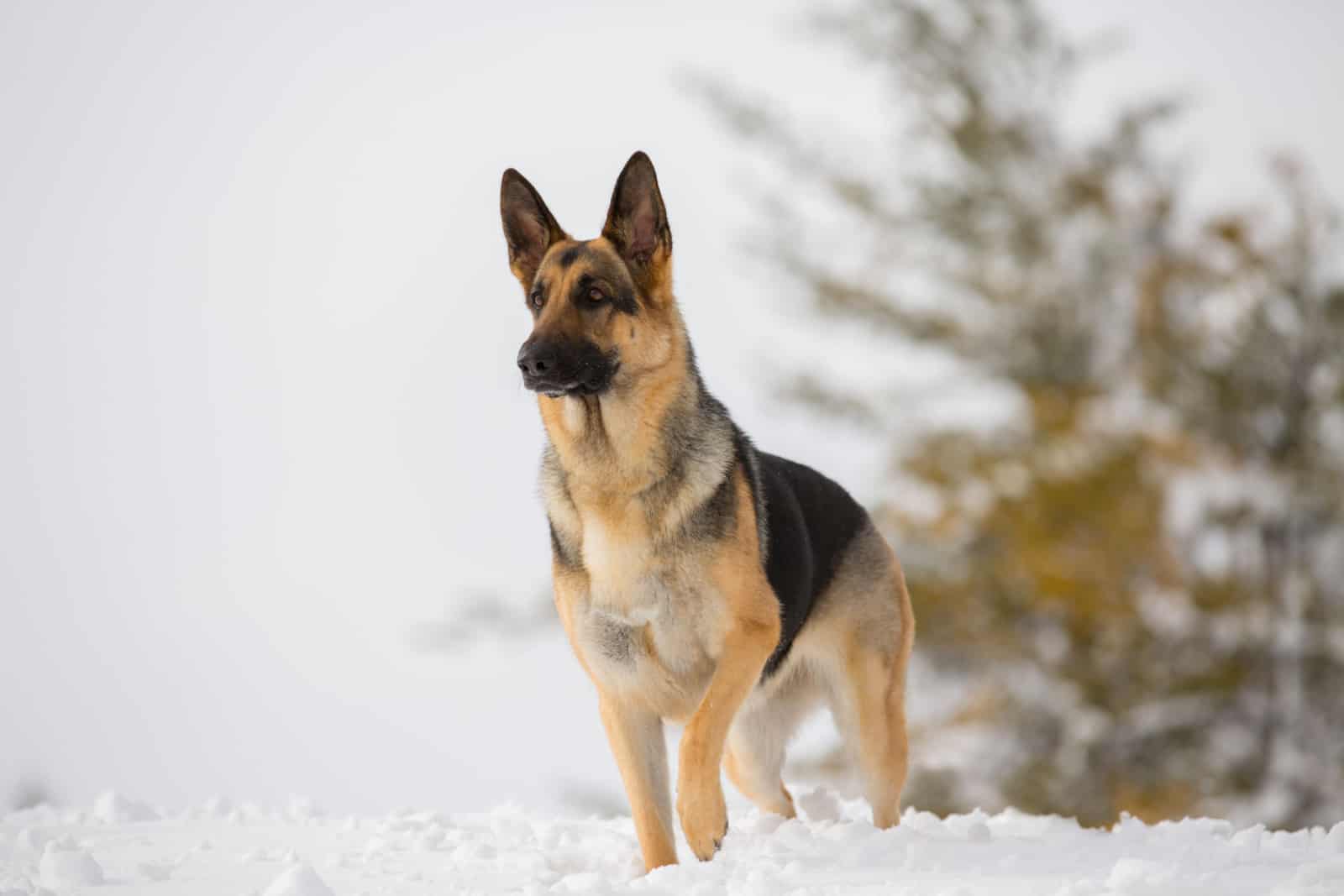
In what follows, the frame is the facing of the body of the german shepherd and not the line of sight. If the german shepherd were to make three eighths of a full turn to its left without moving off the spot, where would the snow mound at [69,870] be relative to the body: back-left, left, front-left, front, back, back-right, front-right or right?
back

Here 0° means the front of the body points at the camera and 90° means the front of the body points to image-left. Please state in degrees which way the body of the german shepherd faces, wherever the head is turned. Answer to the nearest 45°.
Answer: approximately 45°

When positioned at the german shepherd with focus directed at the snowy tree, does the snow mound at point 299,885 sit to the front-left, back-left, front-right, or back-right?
back-left

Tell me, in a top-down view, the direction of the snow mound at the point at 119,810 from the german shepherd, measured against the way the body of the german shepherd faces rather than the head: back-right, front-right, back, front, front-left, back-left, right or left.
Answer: right

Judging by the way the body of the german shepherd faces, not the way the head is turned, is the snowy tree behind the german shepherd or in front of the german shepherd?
behind

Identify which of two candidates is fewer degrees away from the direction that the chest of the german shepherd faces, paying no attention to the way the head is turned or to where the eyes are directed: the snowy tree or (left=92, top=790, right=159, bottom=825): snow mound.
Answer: the snow mound
